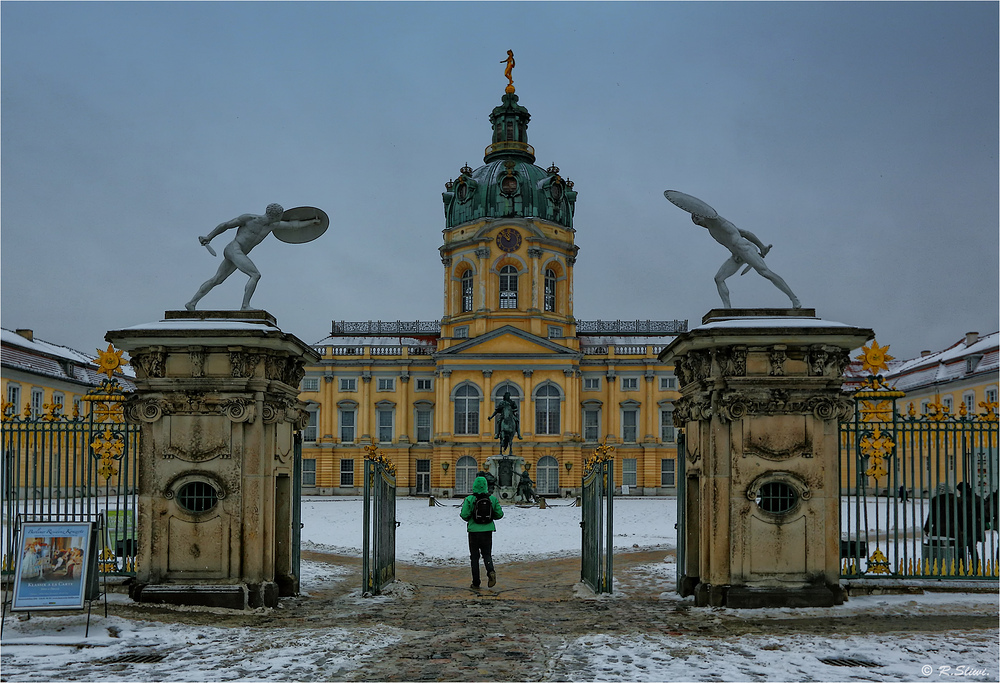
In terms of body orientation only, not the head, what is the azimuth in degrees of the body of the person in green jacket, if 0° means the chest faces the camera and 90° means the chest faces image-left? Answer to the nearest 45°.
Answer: approximately 180°

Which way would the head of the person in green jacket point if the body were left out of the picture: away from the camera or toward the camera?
away from the camera

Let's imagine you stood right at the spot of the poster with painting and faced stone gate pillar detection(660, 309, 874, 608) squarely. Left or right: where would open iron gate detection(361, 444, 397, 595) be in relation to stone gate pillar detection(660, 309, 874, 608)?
left

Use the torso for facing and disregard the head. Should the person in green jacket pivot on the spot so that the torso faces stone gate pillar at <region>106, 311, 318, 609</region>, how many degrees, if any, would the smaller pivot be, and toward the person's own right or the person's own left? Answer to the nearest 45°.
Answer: approximately 135° to the person's own left

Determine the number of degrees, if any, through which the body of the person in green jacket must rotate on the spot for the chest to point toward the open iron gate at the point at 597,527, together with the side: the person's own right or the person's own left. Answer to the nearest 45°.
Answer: approximately 135° to the person's own right

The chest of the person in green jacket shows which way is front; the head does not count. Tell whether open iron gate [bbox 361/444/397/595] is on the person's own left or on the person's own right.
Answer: on the person's own left

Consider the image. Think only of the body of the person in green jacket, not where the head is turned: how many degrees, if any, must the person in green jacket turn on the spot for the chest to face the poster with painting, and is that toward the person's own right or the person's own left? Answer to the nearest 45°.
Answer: approximately 135° to the person's own left
